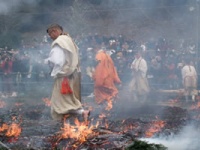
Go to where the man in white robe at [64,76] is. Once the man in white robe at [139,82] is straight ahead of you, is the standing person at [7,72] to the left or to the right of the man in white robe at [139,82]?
left

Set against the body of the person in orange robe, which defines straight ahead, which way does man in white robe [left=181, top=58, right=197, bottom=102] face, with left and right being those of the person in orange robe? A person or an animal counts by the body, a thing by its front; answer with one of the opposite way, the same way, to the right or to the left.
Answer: to the right
